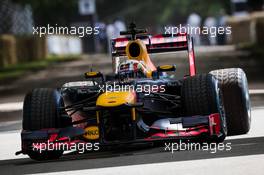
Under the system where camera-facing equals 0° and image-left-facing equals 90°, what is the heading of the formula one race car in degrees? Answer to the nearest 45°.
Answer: approximately 0°
